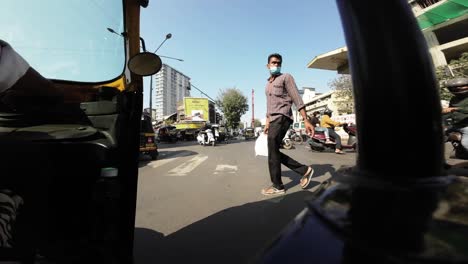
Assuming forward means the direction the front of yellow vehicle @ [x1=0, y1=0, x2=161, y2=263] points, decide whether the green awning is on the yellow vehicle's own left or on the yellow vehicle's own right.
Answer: on the yellow vehicle's own right

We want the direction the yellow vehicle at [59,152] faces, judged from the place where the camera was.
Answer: facing away from the viewer

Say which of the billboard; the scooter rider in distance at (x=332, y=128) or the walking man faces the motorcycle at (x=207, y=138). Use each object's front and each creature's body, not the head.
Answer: the billboard

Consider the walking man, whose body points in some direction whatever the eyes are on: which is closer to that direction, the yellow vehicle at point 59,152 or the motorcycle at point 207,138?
the yellow vehicle

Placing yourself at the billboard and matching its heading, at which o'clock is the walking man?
The walking man is roughly at 12 o'clock from the billboard.

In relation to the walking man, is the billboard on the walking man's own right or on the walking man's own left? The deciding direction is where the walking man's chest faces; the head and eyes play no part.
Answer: on the walking man's own right

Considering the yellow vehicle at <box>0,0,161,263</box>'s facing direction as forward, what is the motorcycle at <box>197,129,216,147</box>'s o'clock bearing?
The motorcycle is roughly at 1 o'clock from the yellow vehicle.

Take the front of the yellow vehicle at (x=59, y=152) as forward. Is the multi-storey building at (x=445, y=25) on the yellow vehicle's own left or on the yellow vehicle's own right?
on the yellow vehicle's own right

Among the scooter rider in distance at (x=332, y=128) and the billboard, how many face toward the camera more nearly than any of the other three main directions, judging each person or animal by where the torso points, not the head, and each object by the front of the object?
1

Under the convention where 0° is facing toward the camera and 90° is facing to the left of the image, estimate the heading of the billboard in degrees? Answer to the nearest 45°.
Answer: approximately 0°
